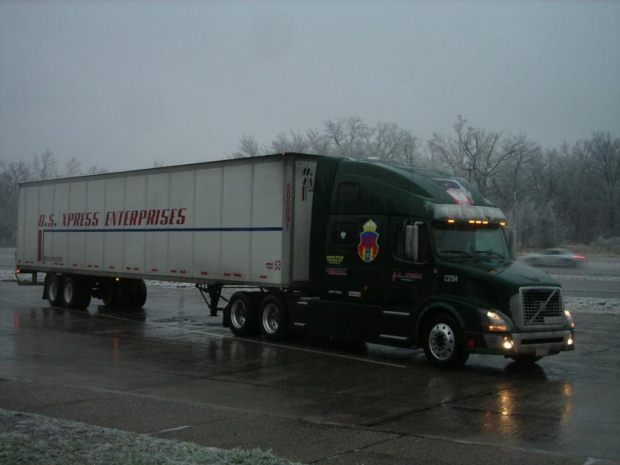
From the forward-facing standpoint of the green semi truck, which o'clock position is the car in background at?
The car in background is roughly at 8 o'clock from the green semi truck.

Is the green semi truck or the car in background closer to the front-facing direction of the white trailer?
the green semi truck

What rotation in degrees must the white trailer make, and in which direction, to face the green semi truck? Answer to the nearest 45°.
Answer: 0° — it already faces it

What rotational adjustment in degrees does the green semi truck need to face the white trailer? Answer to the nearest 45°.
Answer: approximately 180°

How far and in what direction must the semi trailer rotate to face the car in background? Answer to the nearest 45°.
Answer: approximately 90° to its left

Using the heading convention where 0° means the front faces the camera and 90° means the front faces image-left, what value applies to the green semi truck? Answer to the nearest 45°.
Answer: approximately 315°

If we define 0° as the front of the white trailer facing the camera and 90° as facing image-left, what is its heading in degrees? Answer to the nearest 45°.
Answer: approximately 315°
